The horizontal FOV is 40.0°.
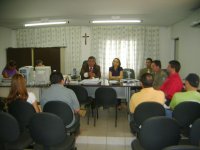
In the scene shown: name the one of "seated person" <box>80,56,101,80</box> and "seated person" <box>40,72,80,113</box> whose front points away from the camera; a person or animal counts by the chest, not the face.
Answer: "seated person" <box>40,72,80,113</box>

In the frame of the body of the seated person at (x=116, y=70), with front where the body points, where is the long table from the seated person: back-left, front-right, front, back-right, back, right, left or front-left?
front

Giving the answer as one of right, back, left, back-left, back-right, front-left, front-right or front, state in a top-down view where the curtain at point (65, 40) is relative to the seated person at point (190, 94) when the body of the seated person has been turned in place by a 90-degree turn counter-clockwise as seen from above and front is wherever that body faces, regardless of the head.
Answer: right

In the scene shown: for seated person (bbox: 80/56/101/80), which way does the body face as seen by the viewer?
toward the camera

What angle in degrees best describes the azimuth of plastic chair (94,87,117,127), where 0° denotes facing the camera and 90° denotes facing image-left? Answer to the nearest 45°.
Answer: approximately 180°

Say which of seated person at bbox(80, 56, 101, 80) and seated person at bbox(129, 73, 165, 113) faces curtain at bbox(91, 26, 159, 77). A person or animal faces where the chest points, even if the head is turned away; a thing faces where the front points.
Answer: seated person at bbox(129, 73, 165, 113)

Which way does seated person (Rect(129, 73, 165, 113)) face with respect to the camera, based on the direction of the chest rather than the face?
away from the camera

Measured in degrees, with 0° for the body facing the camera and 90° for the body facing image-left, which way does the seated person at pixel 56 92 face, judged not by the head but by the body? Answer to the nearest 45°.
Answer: approximately 180°

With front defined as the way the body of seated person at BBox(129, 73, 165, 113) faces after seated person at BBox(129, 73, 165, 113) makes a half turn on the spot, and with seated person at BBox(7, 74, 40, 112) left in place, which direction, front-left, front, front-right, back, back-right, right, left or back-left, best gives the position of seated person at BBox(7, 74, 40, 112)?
right

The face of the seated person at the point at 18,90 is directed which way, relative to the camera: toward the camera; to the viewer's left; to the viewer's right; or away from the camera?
away from the camera

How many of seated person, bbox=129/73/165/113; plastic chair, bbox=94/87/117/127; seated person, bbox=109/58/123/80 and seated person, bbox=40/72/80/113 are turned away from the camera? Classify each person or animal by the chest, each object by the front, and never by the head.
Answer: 3

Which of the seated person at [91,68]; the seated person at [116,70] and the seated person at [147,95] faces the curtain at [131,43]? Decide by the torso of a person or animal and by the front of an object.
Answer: the seated person at [147,95]

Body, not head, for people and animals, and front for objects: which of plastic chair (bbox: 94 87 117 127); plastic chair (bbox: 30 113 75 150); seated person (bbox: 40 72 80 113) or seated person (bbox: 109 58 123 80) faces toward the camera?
seated person (bbox: 109 58 123 80)
